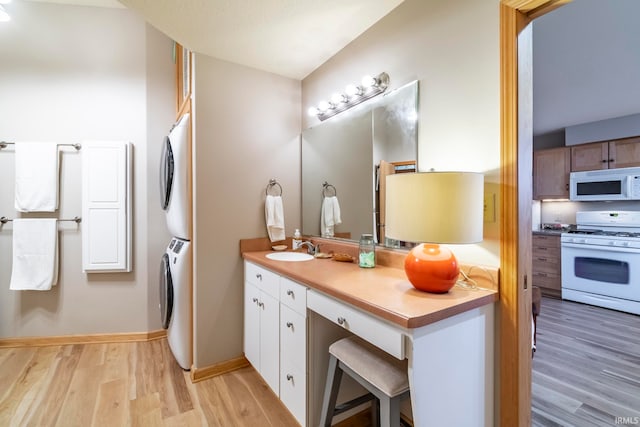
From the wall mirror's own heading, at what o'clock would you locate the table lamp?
The table lamp is roughly at 10 o'clock from the wall mirror.

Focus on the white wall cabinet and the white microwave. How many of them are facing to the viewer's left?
0

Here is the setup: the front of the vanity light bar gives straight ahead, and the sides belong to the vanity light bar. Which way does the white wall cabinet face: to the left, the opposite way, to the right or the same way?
to the left

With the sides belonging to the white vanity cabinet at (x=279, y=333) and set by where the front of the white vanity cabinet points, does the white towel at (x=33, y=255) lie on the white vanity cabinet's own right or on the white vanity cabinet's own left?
on the white vanity cabinet's own right

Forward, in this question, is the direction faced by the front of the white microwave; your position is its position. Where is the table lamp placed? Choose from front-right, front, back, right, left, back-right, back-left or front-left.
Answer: front

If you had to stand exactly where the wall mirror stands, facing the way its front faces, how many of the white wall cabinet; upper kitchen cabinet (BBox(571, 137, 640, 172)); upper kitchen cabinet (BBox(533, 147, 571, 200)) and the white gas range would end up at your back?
3

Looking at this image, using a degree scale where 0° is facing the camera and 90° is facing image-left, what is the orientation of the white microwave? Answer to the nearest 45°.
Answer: approximately 0°

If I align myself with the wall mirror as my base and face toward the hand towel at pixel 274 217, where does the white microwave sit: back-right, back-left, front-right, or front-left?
back-right

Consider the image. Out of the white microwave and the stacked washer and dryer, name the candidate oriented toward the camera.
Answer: the white microwave

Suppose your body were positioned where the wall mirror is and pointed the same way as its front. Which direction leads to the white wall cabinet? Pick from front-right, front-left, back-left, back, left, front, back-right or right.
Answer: front-right

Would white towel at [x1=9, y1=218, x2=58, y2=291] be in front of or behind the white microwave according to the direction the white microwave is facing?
in front

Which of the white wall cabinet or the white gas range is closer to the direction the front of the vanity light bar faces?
the white wall cabinet
